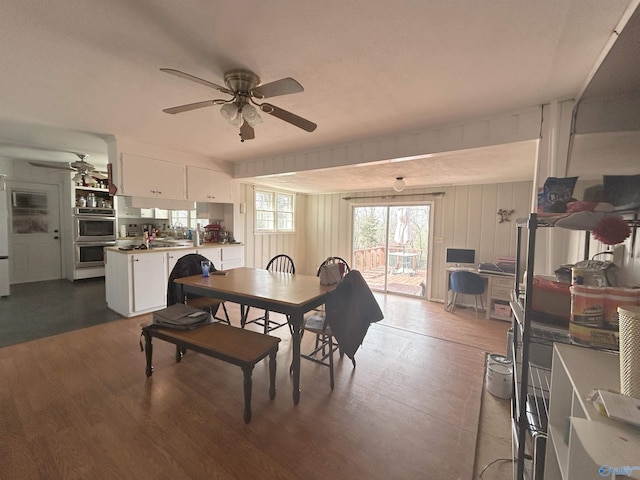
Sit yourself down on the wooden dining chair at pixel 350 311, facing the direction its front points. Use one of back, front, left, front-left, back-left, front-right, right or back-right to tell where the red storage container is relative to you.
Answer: back

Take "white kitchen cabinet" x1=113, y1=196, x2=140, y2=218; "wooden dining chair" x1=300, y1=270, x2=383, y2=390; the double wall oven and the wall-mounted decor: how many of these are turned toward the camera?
3

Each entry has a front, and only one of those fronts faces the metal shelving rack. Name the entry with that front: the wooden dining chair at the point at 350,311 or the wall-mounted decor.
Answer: the wall-mounted decor

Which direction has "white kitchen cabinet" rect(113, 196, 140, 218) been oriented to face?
toward the camera

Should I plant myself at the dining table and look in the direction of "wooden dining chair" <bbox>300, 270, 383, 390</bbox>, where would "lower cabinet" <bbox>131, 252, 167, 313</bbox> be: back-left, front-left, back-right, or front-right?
back-left

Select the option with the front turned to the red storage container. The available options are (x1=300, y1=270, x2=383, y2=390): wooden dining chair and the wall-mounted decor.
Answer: the wall-mounted decor

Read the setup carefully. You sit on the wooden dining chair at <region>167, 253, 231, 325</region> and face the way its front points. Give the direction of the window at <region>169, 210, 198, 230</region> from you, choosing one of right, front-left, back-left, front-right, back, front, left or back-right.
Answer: back-left

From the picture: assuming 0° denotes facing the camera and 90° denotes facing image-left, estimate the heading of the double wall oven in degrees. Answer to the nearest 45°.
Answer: approximately 0°

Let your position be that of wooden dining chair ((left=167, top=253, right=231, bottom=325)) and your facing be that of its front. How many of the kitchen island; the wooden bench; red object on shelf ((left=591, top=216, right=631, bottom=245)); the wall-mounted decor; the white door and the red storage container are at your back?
2

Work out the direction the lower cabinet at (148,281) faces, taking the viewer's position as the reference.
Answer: facing the viewer and to the right of the viewer

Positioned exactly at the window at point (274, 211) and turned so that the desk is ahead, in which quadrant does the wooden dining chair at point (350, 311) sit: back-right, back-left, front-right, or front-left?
front-right

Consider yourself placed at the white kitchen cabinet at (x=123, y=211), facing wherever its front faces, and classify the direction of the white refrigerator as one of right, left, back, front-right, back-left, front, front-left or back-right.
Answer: front-right

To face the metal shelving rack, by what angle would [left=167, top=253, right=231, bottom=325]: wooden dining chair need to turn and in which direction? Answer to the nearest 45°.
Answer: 0° — it already faces it

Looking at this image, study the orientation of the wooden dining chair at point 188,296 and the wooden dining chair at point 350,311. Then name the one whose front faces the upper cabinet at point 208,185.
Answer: the wooden dining chair at point 350,311

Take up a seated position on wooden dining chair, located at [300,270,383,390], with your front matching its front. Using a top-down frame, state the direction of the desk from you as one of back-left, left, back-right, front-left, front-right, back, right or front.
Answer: right

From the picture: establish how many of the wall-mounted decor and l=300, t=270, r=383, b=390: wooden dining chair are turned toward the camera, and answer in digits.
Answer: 1
